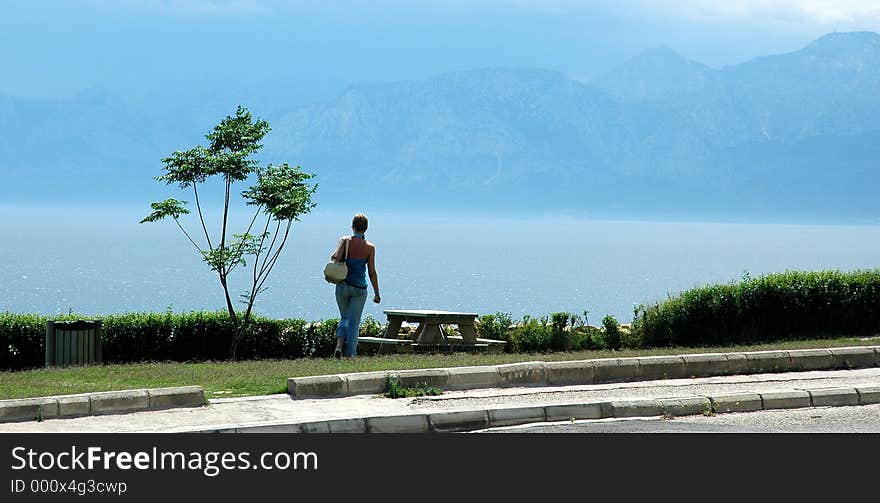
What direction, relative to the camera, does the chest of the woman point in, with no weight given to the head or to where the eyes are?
away from the camera

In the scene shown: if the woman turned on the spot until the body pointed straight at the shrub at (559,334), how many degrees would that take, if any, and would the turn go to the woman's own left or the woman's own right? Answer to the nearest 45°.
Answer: approximately 45° to the woman's own right

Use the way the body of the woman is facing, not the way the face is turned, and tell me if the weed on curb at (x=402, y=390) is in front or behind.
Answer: behind

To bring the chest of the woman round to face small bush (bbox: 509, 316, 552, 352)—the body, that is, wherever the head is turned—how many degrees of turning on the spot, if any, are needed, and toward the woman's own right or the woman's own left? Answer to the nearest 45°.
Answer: approximately 45° to the woman's own right

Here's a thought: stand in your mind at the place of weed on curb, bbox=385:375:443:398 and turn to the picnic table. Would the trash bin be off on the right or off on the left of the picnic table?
left

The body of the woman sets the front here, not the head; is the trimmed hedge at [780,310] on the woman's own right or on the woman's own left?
on the woman's own right

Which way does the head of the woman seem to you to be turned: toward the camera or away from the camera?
away from the camera
